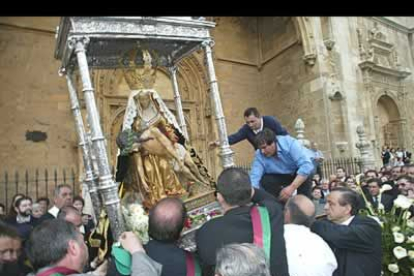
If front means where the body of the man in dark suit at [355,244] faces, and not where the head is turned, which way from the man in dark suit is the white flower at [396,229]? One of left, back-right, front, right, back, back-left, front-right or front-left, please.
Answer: back-right

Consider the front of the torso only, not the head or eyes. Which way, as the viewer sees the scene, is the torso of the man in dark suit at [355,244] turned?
to the viewer's left

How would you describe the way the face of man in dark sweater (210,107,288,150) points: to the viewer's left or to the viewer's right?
to the viewer's left

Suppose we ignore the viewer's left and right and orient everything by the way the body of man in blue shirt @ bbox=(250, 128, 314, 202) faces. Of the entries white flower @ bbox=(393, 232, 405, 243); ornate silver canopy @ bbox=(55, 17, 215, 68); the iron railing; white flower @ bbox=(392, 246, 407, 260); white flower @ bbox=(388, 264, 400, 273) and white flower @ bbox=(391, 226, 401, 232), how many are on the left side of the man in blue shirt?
4

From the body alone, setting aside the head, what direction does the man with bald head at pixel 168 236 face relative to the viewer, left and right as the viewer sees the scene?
facing away from the viewer

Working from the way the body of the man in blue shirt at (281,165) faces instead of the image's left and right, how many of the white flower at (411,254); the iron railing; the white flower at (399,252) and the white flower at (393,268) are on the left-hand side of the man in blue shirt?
3

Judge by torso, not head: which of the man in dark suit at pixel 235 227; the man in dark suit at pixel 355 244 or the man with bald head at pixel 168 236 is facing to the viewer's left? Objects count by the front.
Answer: the man in dark suit at pixel 355 244

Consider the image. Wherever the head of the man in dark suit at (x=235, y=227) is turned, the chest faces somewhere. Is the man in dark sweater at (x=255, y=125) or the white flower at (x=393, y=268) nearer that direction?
the man in dark sweater

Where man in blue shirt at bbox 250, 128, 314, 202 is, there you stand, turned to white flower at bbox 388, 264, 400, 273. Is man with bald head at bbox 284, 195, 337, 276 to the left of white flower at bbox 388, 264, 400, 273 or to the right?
right

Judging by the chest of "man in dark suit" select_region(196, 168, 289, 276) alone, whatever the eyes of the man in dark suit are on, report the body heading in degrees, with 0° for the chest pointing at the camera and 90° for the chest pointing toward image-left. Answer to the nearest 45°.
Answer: approximately 180°

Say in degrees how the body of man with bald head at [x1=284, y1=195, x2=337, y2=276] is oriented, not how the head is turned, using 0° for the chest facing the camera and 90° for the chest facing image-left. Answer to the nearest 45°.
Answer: approximately 135°
